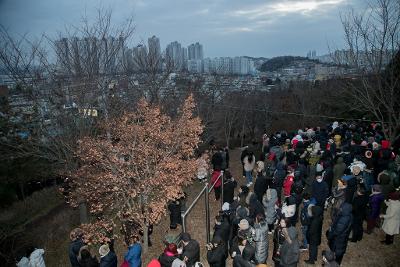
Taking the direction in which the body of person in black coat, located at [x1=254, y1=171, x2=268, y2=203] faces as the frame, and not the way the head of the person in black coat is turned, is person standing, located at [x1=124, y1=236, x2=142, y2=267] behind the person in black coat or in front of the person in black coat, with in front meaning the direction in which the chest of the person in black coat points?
behind

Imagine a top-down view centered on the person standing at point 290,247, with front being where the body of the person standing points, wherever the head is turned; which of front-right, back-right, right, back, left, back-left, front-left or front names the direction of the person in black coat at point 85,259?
front-left

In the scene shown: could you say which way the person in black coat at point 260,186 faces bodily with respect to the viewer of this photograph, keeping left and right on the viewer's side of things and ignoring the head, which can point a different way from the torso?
facing away from the viewer

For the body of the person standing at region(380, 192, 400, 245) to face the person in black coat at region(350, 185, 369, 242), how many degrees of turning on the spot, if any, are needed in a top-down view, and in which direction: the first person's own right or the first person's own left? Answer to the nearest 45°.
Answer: approximately 90° to the first person's own left

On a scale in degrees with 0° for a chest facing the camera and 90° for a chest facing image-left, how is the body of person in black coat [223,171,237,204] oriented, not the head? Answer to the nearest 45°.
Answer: approximately 180°

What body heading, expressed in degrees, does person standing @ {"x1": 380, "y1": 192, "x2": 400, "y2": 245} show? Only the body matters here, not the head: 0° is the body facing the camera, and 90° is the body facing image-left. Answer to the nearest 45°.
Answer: approximately 135°

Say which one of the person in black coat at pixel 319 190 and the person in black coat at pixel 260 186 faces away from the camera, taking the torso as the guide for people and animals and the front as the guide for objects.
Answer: the person in black coat at pixel 260 186

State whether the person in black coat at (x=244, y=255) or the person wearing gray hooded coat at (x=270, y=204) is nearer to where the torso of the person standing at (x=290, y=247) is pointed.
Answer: the person wearing gray hooded coat
